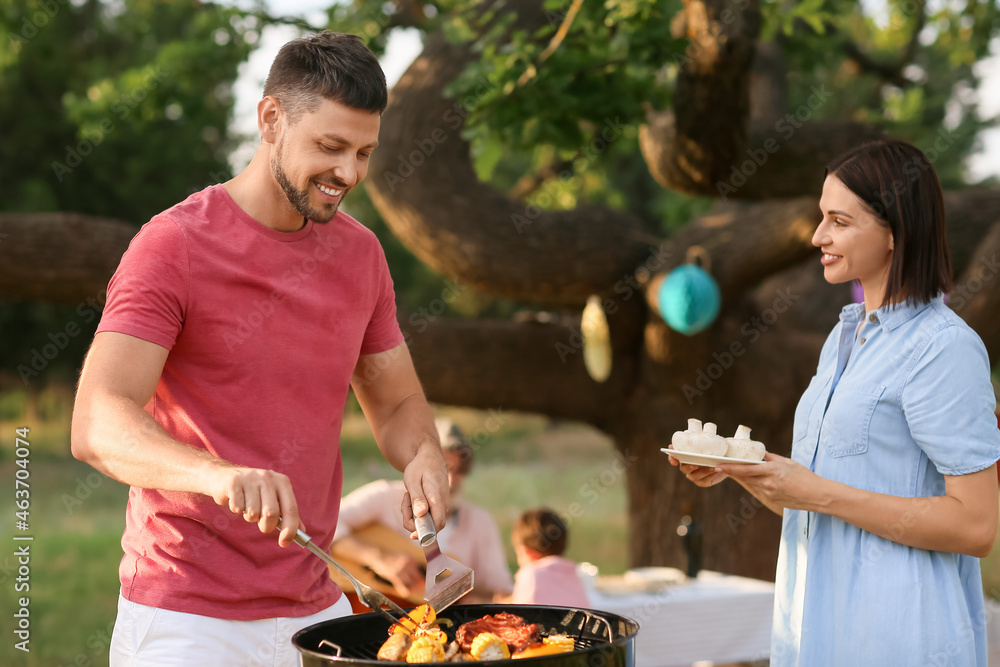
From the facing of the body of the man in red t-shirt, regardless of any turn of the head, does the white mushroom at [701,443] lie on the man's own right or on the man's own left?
on the man's own left

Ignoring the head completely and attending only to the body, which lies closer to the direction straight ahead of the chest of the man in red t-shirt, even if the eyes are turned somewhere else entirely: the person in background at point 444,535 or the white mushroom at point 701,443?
the white mushroom

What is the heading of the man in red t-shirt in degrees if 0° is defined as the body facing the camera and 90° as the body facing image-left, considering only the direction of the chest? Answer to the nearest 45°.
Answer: approximately 315°

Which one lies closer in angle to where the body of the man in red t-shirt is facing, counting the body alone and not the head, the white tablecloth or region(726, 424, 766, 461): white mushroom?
the white mushroom

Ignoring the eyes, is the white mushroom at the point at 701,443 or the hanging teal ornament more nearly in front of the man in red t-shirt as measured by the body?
the white mushroom

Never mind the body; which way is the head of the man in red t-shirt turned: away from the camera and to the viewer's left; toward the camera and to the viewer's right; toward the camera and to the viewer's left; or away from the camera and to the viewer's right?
toward the camera and to the viewer's right

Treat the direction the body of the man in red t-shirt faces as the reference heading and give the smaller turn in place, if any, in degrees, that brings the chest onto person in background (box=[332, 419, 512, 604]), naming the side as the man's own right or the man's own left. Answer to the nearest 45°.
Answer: approximately 135° to the man's own left

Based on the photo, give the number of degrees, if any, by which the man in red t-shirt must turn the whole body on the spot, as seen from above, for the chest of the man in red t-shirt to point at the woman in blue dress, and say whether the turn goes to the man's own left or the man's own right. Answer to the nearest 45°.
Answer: approximately 45° to the man's own left

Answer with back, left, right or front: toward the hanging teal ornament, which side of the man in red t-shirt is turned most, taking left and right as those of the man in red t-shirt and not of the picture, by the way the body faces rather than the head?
left

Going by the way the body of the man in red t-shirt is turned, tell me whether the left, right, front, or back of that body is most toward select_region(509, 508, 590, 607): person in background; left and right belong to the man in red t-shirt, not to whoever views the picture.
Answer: left

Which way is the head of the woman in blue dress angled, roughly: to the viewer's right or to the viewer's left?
to the viewer's left
